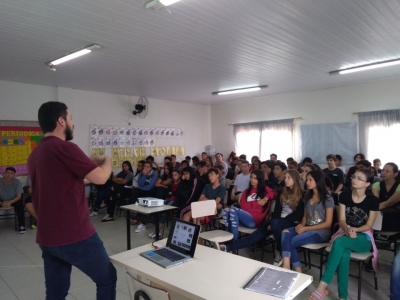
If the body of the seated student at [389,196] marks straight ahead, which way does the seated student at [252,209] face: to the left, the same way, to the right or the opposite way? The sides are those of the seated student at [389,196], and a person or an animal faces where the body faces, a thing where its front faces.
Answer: the same way

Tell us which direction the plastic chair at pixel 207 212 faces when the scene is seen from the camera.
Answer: facing the viewer and to the right of the viewer

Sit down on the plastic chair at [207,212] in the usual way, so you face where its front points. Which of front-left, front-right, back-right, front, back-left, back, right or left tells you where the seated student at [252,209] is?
left

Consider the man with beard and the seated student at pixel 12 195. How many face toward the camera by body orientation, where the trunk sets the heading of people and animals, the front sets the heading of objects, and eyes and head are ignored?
1

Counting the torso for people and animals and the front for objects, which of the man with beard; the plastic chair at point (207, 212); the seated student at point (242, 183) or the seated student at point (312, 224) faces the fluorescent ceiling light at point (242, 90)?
the man with beard

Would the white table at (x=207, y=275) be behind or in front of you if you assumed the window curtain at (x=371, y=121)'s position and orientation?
in front

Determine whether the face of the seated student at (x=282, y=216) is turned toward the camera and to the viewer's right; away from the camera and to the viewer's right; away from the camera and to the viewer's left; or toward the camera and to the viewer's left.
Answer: toward the camera and to the viewer's left

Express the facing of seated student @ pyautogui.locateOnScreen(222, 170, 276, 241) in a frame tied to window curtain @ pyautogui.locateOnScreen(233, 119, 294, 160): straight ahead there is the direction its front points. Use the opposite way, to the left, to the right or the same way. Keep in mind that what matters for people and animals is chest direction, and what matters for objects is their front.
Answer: the same way

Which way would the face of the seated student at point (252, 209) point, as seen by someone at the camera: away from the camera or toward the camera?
toward the camera

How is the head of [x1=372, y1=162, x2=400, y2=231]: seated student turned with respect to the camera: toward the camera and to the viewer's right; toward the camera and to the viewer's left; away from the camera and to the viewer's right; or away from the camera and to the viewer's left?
toward the camera and to the viewer's left

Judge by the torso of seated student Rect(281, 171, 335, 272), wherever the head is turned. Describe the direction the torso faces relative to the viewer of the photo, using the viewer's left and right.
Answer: facing the viewer and to the left of the viewer

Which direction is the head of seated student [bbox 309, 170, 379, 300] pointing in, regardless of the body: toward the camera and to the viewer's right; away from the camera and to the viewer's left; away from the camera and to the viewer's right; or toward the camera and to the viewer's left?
toward the camera and to the viewer's left

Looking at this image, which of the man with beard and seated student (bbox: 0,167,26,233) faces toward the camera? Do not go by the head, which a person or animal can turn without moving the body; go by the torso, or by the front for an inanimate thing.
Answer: the seated student

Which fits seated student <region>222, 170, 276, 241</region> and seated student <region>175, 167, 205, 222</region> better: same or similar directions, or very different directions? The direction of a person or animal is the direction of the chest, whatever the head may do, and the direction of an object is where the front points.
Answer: same or similar directions

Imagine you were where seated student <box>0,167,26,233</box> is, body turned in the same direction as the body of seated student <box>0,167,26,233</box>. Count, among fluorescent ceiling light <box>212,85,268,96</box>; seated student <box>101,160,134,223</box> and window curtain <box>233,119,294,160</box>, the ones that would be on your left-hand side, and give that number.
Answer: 3

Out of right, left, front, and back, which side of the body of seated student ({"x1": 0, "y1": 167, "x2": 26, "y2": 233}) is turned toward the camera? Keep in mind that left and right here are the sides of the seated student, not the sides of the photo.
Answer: front
